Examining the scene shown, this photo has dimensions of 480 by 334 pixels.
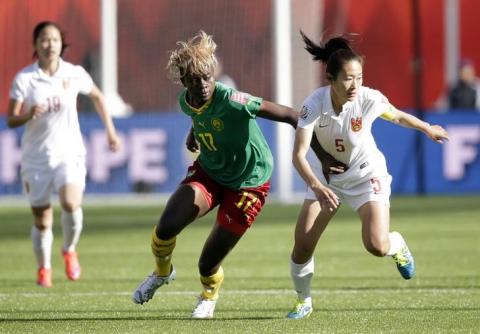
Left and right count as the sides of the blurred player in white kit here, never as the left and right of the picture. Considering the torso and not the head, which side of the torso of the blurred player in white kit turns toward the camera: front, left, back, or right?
front

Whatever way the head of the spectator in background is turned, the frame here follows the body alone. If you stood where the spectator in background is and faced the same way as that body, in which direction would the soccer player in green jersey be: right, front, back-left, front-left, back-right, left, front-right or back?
front

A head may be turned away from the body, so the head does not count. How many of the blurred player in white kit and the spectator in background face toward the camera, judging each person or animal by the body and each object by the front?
2

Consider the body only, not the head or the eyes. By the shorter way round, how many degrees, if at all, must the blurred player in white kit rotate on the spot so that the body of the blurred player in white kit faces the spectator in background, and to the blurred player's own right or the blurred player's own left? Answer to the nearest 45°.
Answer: approximately 135° to the blurred player's own left

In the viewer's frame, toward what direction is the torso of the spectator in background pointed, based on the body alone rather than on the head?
toward the camera

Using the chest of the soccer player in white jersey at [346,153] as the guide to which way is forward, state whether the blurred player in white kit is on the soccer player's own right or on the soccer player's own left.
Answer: on the soccer player's own right

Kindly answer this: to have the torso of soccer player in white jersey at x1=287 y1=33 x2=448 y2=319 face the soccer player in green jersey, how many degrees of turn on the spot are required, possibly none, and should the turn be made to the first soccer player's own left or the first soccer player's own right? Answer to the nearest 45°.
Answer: approximately 90° to the first soccer player's own right

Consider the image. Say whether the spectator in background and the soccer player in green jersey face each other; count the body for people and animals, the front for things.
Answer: no

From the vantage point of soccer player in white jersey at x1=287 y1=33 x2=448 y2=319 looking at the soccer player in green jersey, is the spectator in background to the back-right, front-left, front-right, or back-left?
back-right

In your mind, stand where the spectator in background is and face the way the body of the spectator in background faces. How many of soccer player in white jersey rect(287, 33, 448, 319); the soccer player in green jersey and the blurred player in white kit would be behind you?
0

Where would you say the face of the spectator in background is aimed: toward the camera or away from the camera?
toward the camera

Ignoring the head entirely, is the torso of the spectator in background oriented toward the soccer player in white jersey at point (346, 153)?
yes

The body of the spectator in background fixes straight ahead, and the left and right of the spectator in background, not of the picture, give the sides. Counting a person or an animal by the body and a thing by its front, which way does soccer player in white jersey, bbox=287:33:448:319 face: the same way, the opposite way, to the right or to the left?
the same way

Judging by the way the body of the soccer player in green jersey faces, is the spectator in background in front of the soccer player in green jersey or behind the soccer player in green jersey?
behind

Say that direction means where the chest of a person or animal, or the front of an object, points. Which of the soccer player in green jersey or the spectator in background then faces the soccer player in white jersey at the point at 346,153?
the spectator in background

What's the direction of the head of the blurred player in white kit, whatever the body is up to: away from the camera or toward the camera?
toward the camera

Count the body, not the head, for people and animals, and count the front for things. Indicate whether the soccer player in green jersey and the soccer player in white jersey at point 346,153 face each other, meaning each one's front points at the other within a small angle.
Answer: no

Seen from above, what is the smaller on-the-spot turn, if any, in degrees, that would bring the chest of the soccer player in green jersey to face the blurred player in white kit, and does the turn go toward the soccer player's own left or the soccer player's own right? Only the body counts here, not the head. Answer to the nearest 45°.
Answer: approximately 90° to the soccer player's own right
